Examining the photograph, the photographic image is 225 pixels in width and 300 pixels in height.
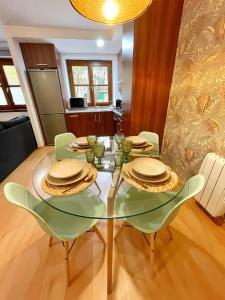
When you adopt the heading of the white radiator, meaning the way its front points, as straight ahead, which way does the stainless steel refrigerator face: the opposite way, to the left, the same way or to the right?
to the left

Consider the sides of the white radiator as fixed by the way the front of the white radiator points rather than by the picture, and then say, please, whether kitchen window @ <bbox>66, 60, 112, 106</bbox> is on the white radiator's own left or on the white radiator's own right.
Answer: on the white radiator's own right

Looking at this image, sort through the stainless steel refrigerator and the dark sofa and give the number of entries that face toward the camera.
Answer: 1

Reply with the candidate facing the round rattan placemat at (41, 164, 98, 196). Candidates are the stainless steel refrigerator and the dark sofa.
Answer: the stainless steel refrigerator

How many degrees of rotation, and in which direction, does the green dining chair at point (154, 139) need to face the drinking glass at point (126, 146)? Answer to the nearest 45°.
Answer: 0° — it already faces it

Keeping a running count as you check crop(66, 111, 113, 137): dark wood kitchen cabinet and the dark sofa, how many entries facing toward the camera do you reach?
1

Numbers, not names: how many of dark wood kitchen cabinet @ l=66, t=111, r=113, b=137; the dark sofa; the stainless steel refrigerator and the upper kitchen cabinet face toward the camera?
3

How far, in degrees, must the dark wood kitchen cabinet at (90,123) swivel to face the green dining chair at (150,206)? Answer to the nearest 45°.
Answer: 0° — it already faces it

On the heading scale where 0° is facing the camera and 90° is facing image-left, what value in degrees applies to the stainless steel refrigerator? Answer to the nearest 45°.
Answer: approximately 0°
